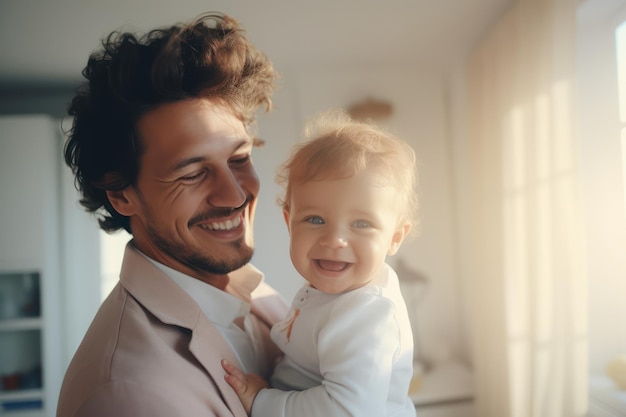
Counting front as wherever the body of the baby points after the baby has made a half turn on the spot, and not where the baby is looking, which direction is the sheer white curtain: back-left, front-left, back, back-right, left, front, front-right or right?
front

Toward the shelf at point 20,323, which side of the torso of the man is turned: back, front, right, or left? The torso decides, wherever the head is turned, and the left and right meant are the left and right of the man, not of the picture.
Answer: back

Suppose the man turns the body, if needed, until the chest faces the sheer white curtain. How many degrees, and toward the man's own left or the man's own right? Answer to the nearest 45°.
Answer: approximately 90° to the man's own left

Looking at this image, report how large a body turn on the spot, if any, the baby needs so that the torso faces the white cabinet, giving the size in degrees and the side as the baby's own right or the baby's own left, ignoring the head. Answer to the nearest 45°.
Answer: approximately 90° to the baby's own right

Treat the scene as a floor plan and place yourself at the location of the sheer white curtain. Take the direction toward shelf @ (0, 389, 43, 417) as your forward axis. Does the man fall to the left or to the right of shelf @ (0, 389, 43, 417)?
left

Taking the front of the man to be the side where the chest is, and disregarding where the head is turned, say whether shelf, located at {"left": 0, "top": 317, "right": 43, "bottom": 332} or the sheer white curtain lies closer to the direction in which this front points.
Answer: the sheer white curtain

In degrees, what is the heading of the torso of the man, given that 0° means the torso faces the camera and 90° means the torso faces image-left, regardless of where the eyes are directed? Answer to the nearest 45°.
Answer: approximately 315°

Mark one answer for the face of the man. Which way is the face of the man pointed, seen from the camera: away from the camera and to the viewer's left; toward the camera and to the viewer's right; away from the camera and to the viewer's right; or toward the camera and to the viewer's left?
toward the camera and to the viewer's right

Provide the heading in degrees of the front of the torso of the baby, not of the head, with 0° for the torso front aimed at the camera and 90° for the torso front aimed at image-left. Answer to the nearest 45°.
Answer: approximately 45°

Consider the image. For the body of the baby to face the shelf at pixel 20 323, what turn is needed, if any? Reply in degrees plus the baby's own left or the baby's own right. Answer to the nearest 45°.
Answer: approximately 90° to the baby's own right

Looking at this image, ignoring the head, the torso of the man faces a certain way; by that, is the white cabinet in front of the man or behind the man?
behind
